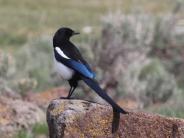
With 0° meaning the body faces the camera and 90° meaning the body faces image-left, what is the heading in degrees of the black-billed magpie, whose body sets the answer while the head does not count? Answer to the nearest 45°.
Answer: approximately 90°
